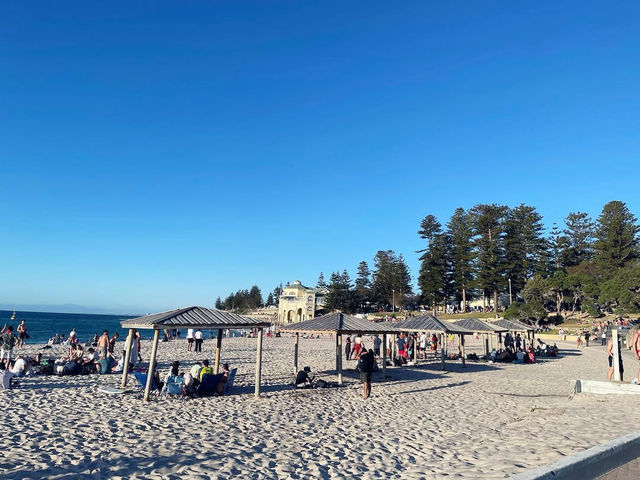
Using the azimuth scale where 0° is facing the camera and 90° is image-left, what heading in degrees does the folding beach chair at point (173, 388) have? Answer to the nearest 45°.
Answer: approximately 180°

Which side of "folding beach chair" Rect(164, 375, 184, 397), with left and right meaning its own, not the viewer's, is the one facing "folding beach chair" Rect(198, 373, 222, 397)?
right

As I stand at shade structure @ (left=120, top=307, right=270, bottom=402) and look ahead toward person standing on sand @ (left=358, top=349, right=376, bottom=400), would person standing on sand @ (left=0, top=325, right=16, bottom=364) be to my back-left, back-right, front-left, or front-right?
back-left

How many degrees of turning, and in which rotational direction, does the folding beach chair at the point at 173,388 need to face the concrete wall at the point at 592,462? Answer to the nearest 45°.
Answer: approximately 135° to its right

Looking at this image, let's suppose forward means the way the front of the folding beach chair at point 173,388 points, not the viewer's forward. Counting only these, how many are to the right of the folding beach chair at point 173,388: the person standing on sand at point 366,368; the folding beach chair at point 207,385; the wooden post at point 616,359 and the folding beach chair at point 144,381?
3

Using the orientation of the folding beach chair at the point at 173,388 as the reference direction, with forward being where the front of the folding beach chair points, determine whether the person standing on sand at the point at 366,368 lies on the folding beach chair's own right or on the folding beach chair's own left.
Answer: on the folding beach chair's own right

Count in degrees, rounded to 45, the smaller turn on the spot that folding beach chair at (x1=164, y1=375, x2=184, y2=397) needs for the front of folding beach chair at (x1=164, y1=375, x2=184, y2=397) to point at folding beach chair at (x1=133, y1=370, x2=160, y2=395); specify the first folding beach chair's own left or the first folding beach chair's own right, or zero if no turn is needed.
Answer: approximately 45° to the first folding beach chair's own left

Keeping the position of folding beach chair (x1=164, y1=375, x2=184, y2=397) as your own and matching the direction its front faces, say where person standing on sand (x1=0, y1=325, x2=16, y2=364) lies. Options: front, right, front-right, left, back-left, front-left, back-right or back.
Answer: front-left

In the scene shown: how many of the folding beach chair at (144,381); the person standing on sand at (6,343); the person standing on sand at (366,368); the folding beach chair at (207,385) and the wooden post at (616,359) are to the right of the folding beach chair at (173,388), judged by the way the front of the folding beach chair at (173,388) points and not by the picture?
3

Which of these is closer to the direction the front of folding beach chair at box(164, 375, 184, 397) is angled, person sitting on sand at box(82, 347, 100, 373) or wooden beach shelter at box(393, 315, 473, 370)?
the person sitting on sand

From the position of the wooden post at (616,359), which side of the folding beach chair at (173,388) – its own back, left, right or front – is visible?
right

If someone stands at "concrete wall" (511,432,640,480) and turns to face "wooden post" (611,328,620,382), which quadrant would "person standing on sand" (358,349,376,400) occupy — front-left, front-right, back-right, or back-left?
front-left

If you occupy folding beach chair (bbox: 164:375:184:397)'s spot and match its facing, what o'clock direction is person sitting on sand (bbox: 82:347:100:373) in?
The person sitting on sand is roughly at 11 o'clock from the folding beach chair.

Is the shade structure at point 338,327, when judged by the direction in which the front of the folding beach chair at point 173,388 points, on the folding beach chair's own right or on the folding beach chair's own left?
on the folding beach chair's own right
